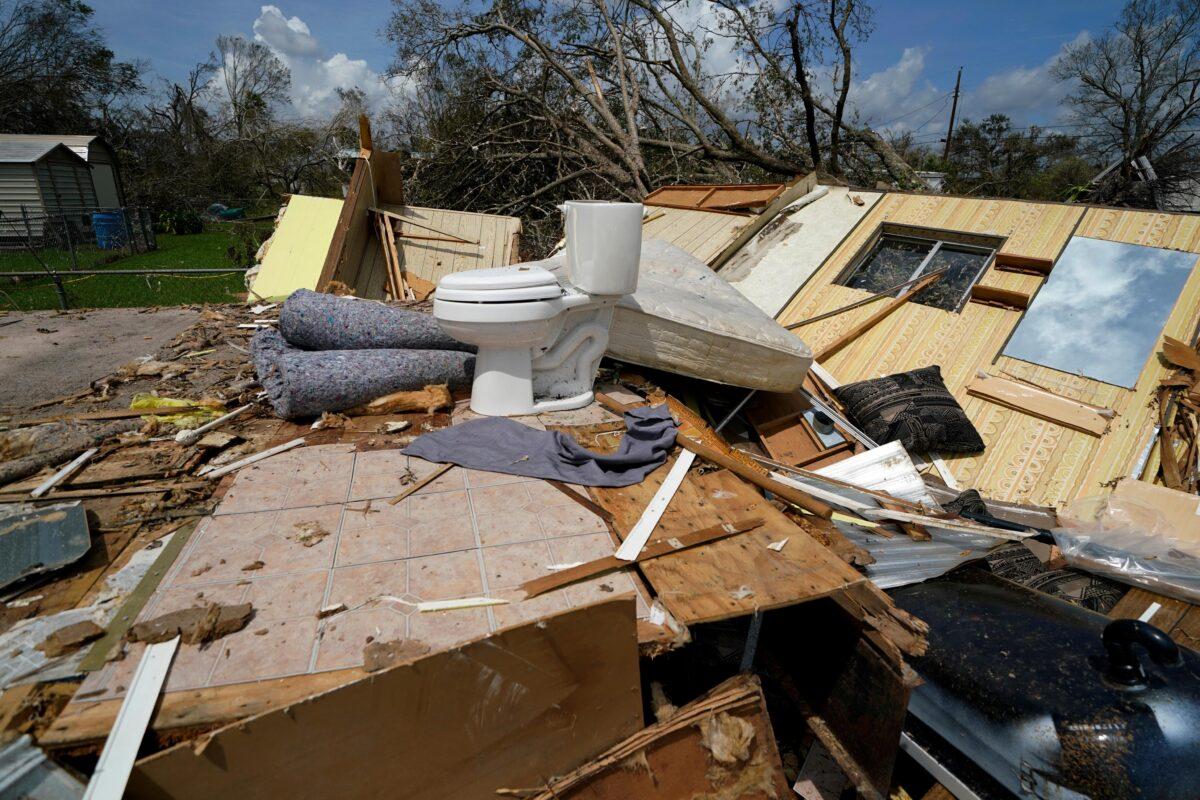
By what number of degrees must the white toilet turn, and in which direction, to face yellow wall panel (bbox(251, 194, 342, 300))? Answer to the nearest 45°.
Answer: approximately 45° to its right

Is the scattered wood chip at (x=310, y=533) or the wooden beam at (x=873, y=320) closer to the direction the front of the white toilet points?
the scattered wood chip

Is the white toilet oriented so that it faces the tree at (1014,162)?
no

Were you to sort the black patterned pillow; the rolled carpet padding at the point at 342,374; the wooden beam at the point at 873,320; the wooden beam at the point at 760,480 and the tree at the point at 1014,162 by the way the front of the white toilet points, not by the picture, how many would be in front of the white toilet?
1

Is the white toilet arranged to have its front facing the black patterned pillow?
no

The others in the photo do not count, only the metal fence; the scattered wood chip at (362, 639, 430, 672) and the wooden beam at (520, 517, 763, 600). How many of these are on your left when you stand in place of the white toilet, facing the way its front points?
2

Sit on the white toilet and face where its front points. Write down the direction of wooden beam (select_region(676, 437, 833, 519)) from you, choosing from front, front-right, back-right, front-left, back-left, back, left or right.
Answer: back-left

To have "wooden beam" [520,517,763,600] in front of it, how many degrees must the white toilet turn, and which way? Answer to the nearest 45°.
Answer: approximately 90° to its left

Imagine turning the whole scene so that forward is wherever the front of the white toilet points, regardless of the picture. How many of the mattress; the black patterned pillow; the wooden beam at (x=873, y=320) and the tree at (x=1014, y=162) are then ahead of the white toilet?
0

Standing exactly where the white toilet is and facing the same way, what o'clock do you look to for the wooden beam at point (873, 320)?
The wooden beam is roughly at 5 o'clock from the white toilet.

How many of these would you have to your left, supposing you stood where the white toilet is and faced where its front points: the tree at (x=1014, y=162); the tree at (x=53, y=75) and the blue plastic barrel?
0

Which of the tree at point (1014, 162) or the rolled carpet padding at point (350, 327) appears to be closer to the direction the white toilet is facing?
the rolled carpet padding

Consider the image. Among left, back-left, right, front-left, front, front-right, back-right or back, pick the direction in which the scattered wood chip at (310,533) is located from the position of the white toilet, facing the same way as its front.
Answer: front-left

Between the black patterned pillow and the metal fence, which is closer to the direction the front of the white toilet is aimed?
the metal fence

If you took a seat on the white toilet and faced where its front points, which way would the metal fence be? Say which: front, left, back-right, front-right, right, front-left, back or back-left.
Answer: front-right

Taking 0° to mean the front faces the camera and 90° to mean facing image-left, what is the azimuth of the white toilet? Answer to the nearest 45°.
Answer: approximately 90°

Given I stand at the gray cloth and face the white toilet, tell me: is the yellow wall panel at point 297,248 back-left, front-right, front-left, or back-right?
front-left

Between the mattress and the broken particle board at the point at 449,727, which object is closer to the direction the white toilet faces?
the broken particle board
